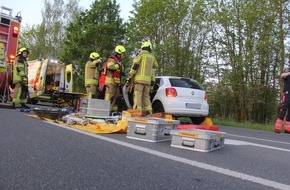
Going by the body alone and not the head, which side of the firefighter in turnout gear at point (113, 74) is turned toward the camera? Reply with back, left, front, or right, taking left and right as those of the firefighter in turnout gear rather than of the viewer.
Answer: right

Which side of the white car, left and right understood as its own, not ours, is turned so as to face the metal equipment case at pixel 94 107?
left

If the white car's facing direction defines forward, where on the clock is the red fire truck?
The red fire truck is roughly at 11 o'clock from the white car.

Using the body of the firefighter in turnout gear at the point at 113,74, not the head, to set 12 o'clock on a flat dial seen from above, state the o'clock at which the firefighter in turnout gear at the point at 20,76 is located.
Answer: the firefighter in turnout gear at the point at 20,76 is roughly at 7 o'clock from the firefighter in turnout gear at the point at 113,74.

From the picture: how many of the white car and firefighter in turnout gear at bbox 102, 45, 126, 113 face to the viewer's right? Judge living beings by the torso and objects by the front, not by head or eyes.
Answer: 1

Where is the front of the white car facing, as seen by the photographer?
facing away from the viewer and to the left of the viewer
